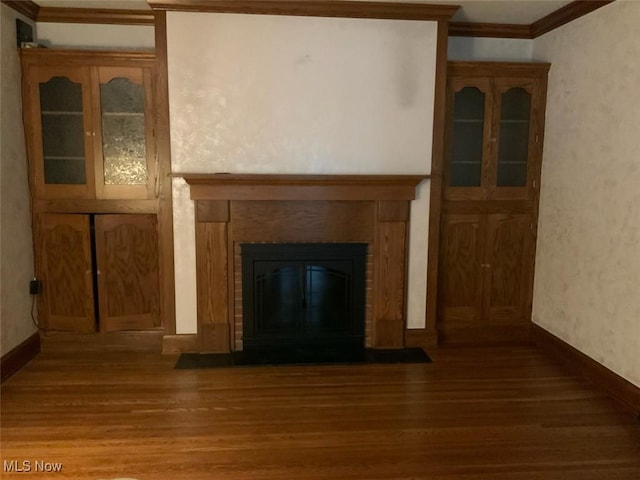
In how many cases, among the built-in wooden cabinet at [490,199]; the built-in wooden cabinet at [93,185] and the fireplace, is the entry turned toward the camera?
3

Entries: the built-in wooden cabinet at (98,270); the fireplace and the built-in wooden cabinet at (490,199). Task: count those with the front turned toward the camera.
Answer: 3

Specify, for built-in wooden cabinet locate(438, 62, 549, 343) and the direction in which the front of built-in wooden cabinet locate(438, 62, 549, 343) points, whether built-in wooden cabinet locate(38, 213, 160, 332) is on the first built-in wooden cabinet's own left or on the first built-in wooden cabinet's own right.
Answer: on the first built-in wooden cabinet's own right

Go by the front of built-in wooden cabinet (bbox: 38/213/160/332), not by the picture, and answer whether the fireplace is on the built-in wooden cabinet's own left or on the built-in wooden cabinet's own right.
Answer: on the built-in wooden cabinet's own left

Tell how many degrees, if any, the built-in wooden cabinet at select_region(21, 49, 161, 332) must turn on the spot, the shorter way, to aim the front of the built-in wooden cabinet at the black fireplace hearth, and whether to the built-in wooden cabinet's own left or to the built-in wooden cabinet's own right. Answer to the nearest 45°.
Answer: approximately 45° to the built-in wooden cabinet's own left

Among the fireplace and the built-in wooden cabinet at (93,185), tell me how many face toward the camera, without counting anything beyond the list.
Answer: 2

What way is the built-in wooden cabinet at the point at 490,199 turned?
toward the camera

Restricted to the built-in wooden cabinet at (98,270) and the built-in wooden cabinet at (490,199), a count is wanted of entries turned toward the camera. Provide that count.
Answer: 2

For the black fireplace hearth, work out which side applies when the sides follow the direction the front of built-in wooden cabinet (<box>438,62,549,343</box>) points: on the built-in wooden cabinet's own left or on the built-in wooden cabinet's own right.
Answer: on the built-in wooden cabinet's own right

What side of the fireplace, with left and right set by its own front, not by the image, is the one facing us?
front

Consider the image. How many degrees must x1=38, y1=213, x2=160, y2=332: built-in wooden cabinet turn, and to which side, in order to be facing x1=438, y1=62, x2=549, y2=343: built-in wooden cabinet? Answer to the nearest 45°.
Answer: approximately 90° to its left
